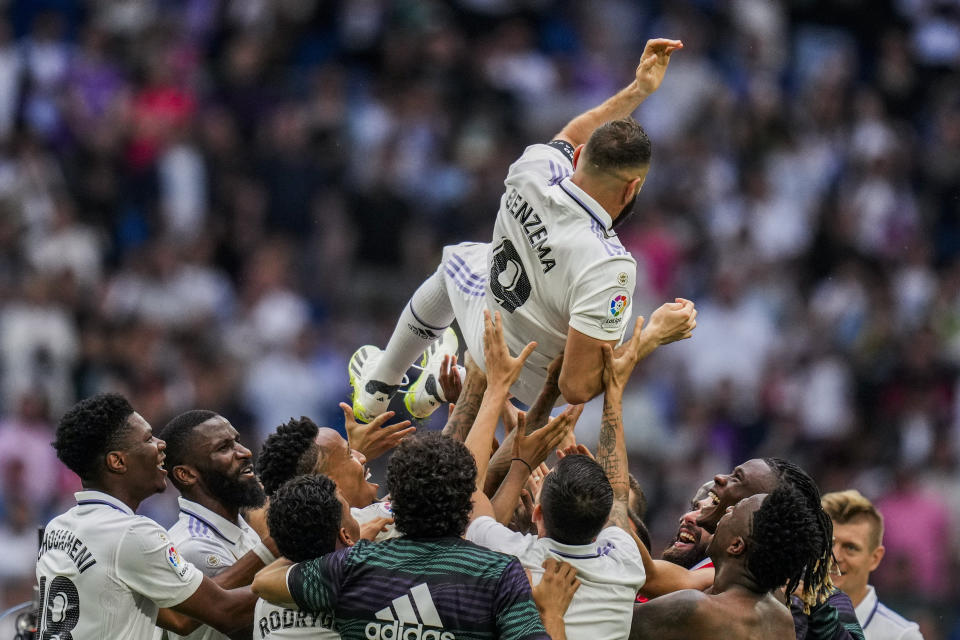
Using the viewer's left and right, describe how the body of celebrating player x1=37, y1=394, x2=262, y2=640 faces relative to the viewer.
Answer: facing away from the viewer and to the right of the viewer

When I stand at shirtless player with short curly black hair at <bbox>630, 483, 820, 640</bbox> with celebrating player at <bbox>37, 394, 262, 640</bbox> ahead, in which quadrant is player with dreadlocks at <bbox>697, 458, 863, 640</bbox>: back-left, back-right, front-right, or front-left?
back-right

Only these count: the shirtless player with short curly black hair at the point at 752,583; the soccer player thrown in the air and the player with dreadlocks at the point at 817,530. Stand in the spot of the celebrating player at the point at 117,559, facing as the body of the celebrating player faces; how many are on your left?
0

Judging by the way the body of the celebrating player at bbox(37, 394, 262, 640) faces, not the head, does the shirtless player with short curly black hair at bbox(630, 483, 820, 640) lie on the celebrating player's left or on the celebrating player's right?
on the celebrating player's right

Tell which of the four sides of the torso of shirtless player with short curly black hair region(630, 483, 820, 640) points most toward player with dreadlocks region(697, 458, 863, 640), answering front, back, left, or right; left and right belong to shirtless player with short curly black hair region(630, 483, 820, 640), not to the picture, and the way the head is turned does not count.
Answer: right

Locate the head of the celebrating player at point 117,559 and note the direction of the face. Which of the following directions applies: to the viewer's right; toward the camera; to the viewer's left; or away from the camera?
to the viewer's right

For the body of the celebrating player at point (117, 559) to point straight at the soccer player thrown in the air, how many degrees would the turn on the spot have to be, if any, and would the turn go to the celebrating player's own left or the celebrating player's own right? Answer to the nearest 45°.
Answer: approximately 45° to the celebrating player's own right

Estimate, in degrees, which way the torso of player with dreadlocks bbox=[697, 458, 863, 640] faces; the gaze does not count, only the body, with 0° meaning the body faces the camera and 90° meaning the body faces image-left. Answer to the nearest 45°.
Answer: approximately 90°

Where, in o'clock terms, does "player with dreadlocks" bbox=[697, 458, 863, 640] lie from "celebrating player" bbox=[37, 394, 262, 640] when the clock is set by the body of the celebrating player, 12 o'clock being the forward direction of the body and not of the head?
The player with dreadlocks is roughly at 2 o'clock from the celebrating player.

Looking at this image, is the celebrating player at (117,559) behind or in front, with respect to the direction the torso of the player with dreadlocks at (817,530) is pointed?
in front

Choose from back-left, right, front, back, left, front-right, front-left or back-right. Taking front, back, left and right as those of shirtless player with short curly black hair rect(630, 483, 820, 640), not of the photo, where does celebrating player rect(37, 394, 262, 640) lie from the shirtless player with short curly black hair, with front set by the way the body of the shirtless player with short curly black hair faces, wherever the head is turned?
front-left

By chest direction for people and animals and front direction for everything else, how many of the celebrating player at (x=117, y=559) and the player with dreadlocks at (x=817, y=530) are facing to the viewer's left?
1

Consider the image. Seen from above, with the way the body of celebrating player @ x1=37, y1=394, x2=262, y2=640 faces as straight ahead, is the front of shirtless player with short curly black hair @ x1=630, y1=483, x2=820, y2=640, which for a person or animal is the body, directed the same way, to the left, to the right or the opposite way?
to the left
